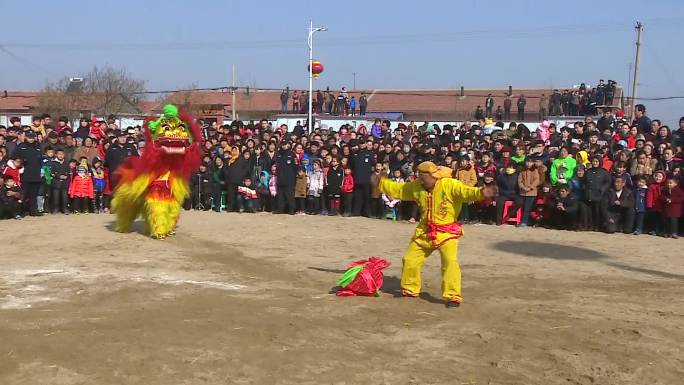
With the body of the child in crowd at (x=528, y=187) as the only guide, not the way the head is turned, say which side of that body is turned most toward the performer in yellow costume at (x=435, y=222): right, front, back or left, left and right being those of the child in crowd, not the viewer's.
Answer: front

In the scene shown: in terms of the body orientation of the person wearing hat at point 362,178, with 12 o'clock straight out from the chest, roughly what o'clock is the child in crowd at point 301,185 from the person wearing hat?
The child in crowd is roughly at 3 o'clock from the person wearing hat.

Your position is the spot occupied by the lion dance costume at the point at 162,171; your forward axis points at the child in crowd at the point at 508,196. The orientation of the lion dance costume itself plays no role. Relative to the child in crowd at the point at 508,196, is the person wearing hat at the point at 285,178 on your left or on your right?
left

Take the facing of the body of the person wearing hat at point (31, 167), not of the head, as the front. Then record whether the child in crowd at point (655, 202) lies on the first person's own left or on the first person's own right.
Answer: on the first person's own left

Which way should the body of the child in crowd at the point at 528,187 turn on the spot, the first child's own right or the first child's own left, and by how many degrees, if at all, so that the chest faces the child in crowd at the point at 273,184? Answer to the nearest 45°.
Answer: approximately 90° to the first child's own right

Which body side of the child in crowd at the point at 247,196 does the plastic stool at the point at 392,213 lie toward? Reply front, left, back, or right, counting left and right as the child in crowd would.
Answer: left

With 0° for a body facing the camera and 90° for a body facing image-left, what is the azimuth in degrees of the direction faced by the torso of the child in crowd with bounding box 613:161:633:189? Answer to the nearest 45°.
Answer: approximately 0°

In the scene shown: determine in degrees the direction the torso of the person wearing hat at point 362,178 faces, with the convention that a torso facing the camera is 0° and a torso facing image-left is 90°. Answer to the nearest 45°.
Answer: approximately 0°
